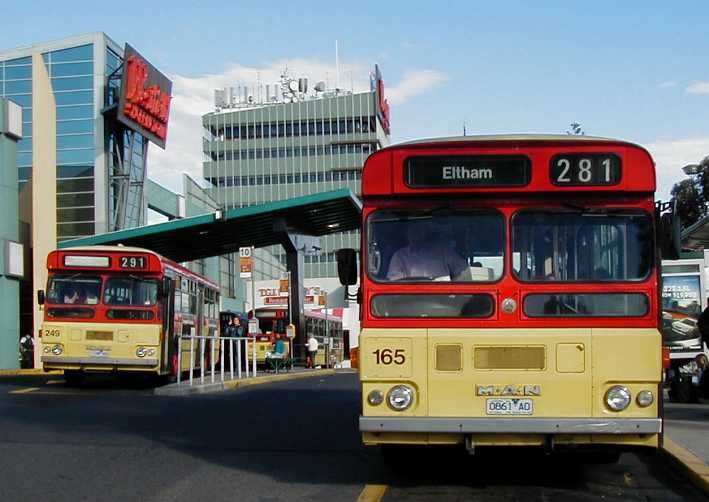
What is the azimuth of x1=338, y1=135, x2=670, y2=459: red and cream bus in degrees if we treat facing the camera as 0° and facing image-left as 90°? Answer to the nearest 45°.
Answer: approximately 0°

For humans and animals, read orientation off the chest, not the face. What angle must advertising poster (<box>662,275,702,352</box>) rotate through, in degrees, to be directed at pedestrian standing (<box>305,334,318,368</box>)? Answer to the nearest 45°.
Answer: approximately 135° to its right

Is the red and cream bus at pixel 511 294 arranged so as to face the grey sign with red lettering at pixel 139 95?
no

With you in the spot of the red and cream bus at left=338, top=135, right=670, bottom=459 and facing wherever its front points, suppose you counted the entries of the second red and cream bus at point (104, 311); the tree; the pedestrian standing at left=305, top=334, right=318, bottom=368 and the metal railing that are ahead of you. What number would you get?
0

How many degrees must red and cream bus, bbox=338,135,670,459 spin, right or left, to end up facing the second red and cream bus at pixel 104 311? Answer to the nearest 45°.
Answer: approximately 135° to its right

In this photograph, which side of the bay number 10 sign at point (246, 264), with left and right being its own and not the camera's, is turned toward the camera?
front

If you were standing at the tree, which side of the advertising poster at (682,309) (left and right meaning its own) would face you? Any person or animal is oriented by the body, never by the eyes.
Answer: back

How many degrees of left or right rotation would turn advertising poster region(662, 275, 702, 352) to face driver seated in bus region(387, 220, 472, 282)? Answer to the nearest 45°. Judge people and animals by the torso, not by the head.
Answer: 0° — it already faces them

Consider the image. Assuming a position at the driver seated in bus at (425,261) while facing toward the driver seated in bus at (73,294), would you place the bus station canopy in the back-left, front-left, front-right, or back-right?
front-right

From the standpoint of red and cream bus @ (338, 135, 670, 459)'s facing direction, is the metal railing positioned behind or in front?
behind

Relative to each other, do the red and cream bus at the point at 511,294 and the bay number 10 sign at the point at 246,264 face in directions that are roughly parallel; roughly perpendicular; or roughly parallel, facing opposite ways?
roughly parallel

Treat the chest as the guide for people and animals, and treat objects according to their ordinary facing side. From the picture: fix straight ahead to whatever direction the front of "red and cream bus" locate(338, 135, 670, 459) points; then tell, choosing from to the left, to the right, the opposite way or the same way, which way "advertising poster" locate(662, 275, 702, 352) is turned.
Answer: the same way
